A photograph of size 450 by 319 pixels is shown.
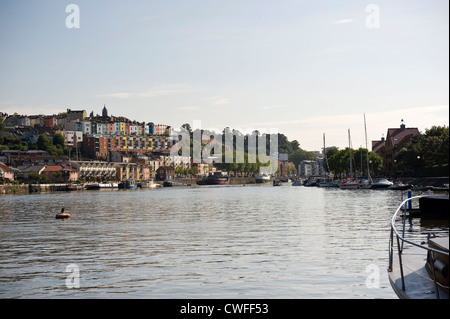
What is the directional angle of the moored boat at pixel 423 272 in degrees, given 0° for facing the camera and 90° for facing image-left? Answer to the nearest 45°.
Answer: approximately 90°
